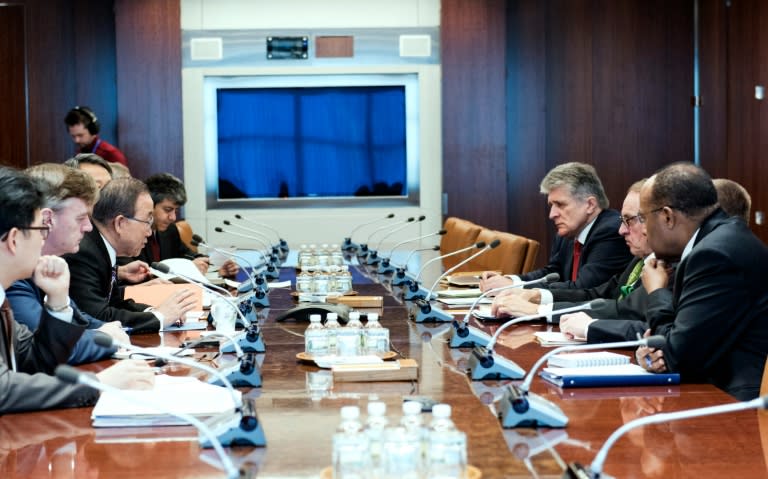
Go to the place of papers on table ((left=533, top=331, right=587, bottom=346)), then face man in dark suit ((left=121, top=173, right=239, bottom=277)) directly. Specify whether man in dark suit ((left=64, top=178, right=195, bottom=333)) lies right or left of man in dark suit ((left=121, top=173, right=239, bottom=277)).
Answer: left

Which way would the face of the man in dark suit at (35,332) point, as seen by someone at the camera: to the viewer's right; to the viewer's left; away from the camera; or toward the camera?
to the viewer's right

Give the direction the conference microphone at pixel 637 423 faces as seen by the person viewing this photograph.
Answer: facing to the right of the viewer

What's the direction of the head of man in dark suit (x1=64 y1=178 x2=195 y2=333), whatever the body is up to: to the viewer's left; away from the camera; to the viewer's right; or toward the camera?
to the viewer's right

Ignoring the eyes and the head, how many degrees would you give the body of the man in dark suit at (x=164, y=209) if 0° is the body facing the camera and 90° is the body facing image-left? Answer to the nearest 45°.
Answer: approximately 315°

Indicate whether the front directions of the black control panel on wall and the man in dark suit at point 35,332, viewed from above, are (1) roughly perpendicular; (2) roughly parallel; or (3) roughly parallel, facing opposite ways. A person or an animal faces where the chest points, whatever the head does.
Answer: roughly perpendicular

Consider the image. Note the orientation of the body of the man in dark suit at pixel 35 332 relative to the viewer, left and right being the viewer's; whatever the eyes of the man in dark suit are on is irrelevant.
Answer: facing to the right of the viewer

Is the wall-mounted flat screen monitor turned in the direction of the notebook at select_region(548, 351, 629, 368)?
yes

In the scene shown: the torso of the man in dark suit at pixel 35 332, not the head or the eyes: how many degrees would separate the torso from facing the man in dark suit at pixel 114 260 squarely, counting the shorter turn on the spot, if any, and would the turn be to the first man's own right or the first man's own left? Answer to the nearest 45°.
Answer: approximately 90° to the first man's own left
